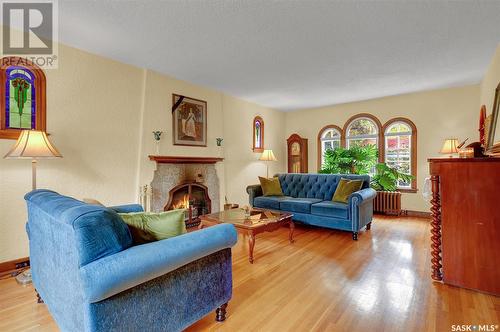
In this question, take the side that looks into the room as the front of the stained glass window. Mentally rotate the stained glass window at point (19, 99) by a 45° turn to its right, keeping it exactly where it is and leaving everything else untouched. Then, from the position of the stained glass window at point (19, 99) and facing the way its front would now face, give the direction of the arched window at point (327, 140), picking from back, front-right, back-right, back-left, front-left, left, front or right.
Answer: back-left

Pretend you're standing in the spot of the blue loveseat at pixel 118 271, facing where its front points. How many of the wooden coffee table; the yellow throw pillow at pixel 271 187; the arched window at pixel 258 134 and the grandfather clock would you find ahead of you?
4

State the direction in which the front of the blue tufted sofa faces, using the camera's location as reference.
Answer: facing the viewer and to the left of the viewer

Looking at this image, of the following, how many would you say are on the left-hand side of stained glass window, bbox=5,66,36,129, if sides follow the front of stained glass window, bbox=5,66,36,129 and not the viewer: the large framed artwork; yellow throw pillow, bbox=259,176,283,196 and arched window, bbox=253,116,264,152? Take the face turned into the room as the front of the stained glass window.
3

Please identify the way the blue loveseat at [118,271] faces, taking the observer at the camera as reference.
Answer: facing away from the viewer and to the right of the viewer

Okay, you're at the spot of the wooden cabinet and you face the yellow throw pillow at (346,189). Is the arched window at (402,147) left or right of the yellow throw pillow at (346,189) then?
right

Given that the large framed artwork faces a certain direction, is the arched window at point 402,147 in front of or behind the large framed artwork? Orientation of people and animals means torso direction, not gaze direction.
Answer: in front

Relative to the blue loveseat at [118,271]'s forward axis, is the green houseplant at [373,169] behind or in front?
in front

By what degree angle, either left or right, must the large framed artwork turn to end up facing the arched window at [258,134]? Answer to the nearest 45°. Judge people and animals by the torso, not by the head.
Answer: approximately 90° to its left

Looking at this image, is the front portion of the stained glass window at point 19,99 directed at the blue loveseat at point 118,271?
yes

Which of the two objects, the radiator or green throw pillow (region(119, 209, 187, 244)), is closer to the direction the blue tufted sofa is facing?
the green throw pillow

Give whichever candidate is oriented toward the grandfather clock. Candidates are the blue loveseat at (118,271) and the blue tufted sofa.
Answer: the blue loveseat

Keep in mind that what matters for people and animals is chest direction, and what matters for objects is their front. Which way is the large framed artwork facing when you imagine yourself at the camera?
facing the viewer and to the right of the viewer
